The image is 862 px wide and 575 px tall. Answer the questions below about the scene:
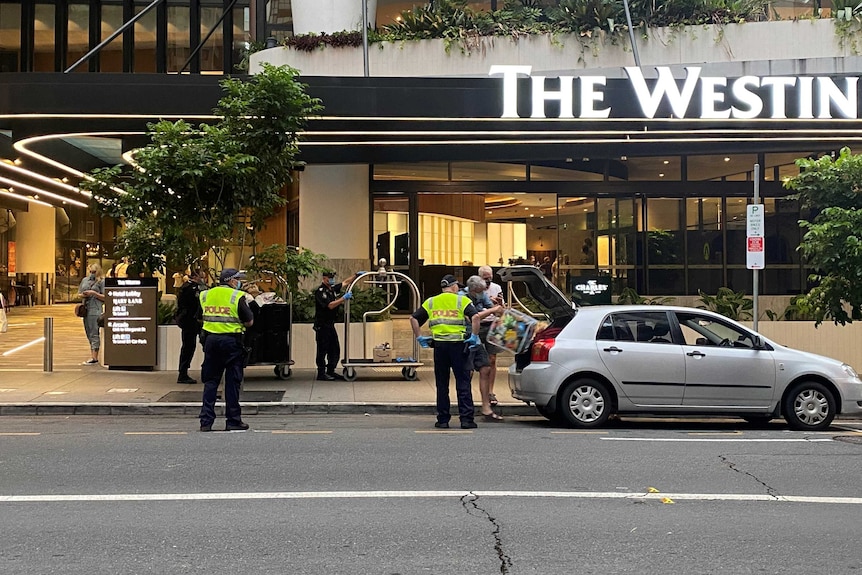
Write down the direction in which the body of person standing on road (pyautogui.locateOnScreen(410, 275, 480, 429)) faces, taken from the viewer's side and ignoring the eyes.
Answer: away from the camera

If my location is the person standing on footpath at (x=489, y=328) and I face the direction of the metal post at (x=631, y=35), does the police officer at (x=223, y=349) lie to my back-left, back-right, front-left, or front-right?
back-left

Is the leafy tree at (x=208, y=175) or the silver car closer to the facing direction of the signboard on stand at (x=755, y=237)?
the silver car

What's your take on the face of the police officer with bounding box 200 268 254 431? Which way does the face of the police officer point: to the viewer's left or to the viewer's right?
to the viewer's right

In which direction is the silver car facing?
to the viewer's right

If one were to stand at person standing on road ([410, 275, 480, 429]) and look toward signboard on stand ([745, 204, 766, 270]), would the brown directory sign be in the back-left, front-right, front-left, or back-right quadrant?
back-left

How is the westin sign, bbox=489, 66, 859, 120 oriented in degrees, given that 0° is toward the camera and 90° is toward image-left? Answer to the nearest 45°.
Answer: approximately 0°
